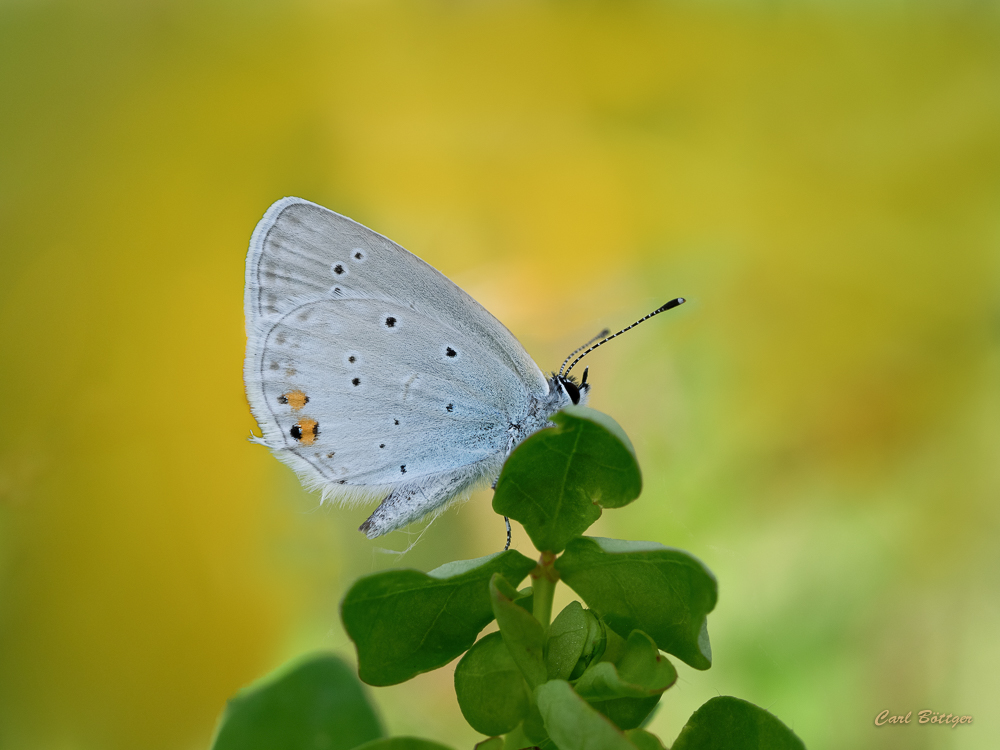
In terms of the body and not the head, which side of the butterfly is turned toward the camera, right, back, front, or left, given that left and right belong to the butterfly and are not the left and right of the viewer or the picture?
right
